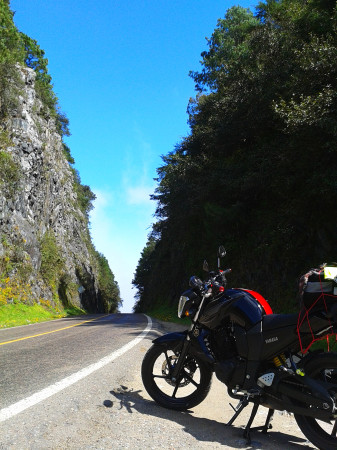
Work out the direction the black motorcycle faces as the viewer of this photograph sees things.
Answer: facing away from the viewer and to the left of the viewer

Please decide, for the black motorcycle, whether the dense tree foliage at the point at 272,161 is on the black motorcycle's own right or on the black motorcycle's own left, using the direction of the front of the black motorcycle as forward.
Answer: on the black motorcycle's own right
